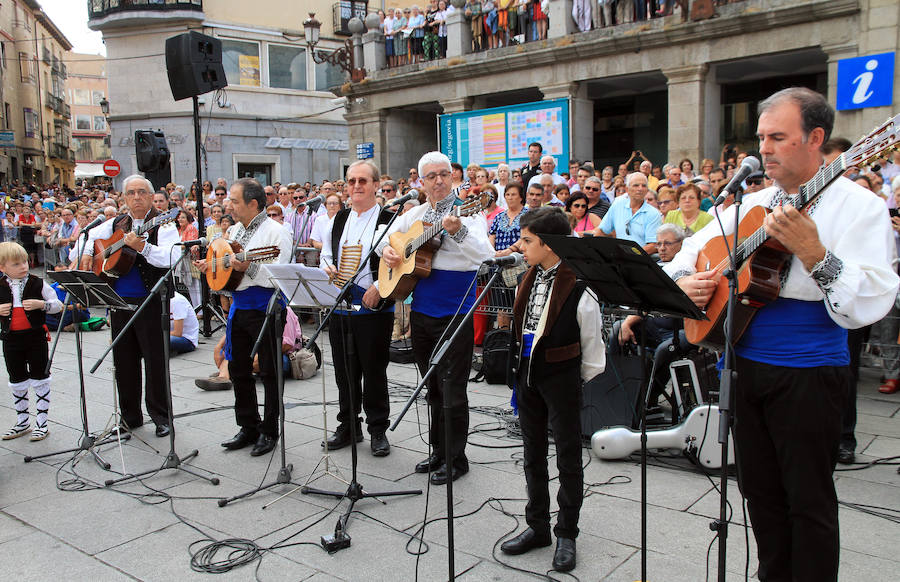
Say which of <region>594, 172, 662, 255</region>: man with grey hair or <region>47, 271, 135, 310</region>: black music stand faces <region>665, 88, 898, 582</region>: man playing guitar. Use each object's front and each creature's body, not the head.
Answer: the man with grey hair

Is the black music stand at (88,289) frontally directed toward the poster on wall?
yes

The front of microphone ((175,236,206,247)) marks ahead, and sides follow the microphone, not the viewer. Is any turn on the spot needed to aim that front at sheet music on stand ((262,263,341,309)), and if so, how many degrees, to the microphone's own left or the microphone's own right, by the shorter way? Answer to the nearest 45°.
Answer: approximately 45° to the microphone's own right

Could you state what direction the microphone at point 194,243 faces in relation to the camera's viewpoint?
facing to the right of the viewer

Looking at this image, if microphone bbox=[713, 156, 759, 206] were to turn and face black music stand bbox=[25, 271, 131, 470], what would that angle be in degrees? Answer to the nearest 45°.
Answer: approximately 180°

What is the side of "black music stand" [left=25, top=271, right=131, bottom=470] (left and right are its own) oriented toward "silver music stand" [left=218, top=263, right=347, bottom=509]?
right

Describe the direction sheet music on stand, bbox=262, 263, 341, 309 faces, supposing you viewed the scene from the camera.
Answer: facing away from the viewer and to the right of the viewer

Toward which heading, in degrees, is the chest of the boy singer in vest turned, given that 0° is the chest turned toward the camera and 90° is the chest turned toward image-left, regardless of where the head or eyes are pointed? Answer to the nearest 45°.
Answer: approximately 45°

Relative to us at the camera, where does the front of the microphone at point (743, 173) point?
facing to the right of the viewer
